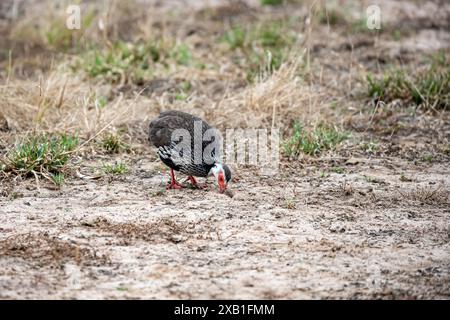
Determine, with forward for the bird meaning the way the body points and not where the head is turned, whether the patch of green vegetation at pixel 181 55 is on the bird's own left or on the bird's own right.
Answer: on the bird's own left

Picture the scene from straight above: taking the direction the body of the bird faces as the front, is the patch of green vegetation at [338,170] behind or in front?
in front

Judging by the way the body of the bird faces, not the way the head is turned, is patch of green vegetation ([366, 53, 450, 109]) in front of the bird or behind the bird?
in front

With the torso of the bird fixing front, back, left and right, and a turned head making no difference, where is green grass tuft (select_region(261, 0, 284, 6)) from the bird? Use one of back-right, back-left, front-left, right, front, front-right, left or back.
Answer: left

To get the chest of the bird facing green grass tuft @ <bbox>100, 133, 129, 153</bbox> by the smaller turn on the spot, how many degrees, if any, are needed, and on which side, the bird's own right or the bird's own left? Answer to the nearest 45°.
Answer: approximately 135° to the bird's own left

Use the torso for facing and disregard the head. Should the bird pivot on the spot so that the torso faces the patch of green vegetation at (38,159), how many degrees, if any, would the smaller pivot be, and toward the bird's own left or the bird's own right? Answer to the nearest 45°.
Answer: approximately 180°

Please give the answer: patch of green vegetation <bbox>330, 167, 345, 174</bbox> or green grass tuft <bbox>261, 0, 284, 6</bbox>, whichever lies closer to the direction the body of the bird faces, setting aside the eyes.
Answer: the patch of green vegetation

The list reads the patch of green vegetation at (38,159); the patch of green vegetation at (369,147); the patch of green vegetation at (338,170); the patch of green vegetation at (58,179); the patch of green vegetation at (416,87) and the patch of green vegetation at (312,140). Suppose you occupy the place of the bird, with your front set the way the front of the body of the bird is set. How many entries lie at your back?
2

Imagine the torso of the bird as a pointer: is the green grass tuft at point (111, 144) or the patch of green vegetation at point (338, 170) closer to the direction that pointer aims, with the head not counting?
the patch of green vegetation

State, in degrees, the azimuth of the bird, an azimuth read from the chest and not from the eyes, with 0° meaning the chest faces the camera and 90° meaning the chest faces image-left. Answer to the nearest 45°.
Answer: approximately 270°

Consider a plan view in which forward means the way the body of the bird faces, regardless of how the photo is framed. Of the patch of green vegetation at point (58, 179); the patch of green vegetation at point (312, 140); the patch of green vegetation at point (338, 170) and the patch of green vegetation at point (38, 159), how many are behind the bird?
2

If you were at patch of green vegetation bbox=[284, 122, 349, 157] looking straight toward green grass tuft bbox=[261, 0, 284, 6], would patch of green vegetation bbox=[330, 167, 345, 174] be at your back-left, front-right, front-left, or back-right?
back-right

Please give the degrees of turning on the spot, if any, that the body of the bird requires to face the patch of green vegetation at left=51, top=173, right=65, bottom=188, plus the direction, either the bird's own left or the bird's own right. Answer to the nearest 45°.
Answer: approximately 180°
